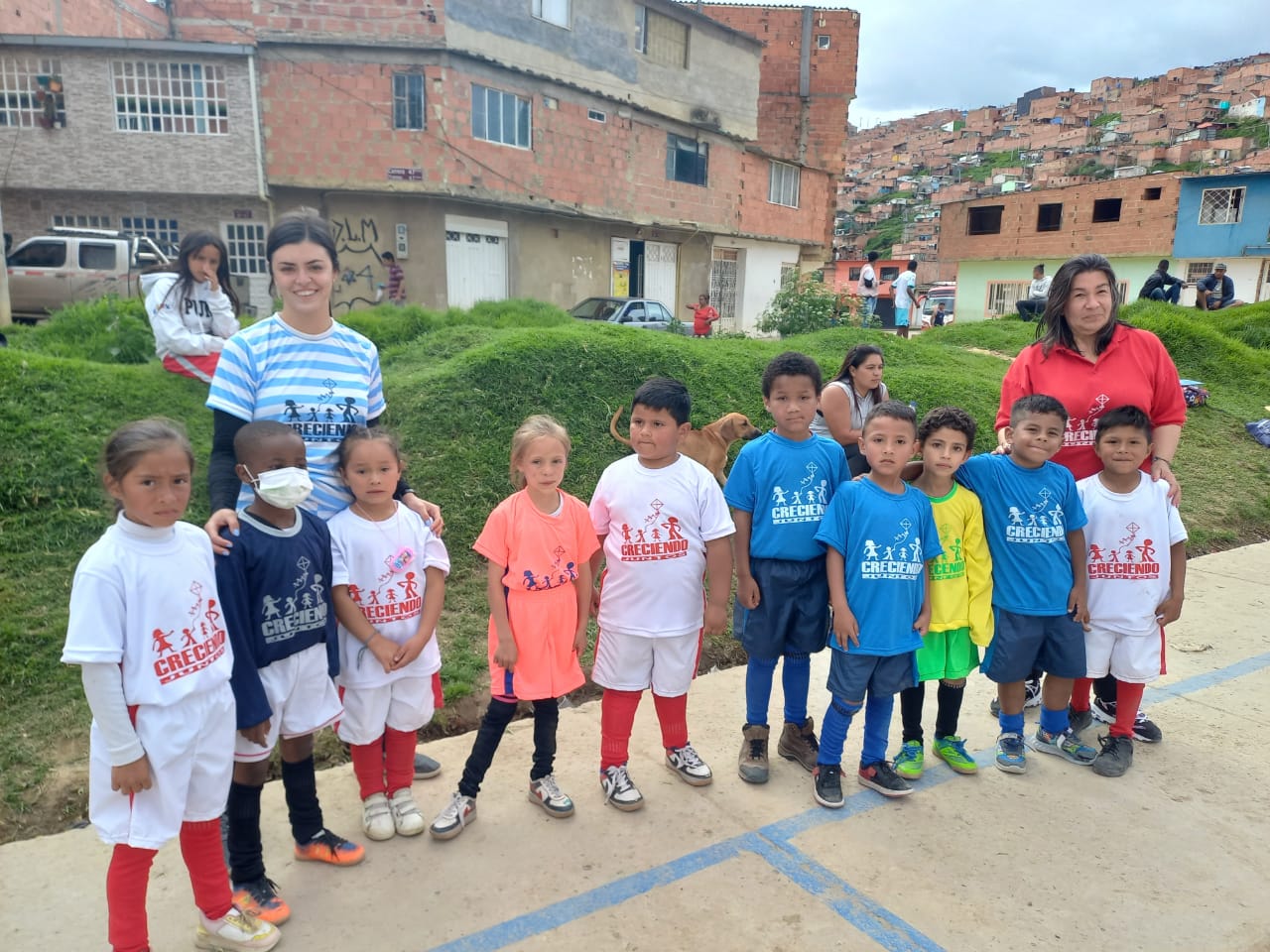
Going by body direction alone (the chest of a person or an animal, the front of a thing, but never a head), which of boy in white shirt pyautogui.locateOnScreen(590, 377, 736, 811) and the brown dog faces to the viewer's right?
the brown dog

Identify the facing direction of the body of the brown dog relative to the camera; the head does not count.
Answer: to the viewer's right

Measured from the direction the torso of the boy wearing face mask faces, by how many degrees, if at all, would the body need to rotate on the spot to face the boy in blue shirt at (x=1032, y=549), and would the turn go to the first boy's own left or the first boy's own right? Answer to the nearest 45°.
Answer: approximately 45° to the first boy's own left

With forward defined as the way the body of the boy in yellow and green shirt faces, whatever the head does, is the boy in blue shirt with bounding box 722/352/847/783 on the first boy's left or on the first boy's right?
on the first boy's right

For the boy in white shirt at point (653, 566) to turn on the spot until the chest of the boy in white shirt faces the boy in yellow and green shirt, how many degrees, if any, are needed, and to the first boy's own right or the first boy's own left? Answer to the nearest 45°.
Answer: approximately 90° to the first boy's own left

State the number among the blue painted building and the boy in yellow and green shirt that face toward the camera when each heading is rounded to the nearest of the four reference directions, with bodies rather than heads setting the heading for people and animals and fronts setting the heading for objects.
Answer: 2

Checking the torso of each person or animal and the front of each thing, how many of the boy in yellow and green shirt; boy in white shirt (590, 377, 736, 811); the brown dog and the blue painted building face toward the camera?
3

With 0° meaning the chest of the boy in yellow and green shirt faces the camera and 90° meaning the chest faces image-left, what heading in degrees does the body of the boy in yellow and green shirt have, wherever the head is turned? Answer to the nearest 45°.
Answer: approximately 0°

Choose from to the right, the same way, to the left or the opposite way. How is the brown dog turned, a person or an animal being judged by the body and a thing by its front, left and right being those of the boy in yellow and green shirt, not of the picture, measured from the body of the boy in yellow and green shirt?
to the left
